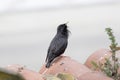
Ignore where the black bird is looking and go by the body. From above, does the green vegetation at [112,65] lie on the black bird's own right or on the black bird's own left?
on the black bird's own right

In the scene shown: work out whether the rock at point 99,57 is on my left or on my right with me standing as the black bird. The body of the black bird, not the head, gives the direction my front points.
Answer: on my right

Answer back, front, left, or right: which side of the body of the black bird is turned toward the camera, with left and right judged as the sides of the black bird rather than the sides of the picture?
right
